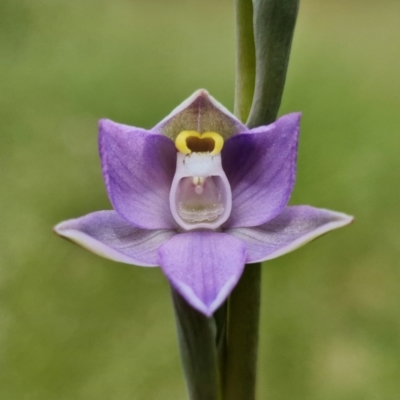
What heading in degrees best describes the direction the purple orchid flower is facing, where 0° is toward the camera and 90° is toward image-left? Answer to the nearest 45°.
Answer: approximately 0°
